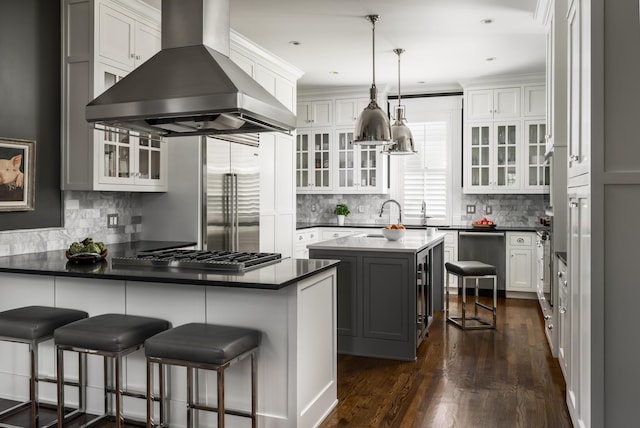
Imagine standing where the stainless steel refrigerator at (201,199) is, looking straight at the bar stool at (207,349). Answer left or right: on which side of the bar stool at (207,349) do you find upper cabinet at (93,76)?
right

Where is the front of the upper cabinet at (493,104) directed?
toward the camera

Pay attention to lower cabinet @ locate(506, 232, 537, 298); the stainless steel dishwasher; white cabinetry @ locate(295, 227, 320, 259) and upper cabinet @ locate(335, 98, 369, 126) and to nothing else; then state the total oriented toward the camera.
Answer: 4

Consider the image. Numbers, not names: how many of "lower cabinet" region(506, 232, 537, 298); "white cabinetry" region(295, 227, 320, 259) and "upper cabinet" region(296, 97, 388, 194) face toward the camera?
3

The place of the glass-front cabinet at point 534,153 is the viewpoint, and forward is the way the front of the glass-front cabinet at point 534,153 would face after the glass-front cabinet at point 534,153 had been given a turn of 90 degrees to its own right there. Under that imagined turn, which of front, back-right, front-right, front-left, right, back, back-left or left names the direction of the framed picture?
front-left

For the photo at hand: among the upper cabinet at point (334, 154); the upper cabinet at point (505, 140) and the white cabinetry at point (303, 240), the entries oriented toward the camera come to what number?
3

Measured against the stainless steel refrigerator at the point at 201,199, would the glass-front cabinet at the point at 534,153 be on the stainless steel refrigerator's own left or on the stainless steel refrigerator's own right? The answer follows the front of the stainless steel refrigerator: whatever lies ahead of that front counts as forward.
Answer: on the stainless steel refrigerator's own left

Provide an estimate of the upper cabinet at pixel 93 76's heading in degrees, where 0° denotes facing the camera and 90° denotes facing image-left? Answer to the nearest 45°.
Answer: approximately 315°

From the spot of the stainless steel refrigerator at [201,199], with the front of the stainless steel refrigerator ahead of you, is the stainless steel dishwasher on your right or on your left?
on your left

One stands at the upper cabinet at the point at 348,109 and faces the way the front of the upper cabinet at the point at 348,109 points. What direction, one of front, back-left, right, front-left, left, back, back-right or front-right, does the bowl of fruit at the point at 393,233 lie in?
front

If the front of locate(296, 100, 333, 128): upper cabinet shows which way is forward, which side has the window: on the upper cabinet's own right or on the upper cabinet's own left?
on the upper cabinet's own left

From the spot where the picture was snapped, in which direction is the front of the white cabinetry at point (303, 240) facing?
facing the viewer

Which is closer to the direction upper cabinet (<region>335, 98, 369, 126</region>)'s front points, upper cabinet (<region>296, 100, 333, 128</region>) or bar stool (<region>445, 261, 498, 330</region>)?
the bar stool

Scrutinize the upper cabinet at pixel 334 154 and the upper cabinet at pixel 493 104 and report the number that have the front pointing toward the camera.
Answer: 2

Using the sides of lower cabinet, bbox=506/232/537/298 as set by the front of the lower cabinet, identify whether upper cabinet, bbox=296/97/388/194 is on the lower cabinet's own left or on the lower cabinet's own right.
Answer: on the lower cabinet's own right

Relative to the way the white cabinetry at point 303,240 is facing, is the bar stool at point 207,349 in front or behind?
in front

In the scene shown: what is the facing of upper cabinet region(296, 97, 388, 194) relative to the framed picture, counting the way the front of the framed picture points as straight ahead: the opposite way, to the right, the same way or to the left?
to the right

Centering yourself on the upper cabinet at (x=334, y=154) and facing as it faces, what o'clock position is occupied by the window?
The window is roughly at 9 o'clock from the upper cabinet.

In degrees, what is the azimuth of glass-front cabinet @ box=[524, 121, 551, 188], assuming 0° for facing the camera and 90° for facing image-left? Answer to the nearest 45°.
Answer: approximately 0°

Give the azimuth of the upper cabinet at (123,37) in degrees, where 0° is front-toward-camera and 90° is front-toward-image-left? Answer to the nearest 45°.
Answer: approximately 315°
